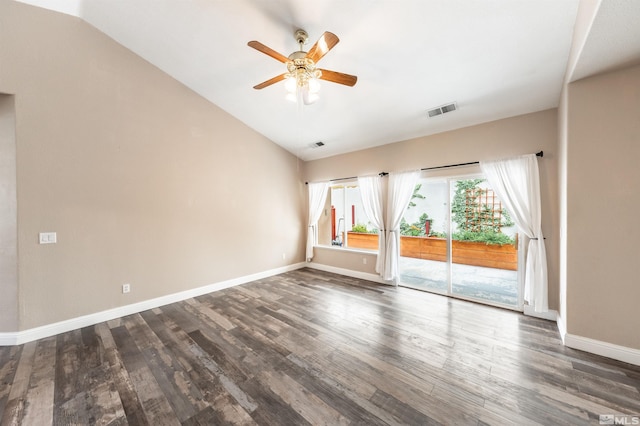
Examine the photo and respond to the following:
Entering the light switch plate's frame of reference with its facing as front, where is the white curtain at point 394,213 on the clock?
The white curtain is roughly at 10 o'clock from the light switch plate.

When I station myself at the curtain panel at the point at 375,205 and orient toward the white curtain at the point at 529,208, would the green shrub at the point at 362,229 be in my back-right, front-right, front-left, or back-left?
back-left

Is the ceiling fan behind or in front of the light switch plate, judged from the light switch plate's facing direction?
in front

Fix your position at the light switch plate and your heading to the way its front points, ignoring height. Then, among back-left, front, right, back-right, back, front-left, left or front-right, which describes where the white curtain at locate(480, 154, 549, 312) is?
front-left

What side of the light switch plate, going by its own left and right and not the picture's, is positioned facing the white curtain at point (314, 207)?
left

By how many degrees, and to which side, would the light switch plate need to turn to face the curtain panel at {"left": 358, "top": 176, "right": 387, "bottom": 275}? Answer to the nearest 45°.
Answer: approximately 45° to its left

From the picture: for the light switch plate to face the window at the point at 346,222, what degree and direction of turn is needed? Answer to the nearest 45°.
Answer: approximately 90° to its left

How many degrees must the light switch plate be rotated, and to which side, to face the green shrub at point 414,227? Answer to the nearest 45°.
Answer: approximately 45° to its left

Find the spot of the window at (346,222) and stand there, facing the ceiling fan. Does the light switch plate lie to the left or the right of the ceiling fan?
right

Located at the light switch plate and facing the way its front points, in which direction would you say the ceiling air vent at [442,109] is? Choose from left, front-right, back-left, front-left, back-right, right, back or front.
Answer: front-left
